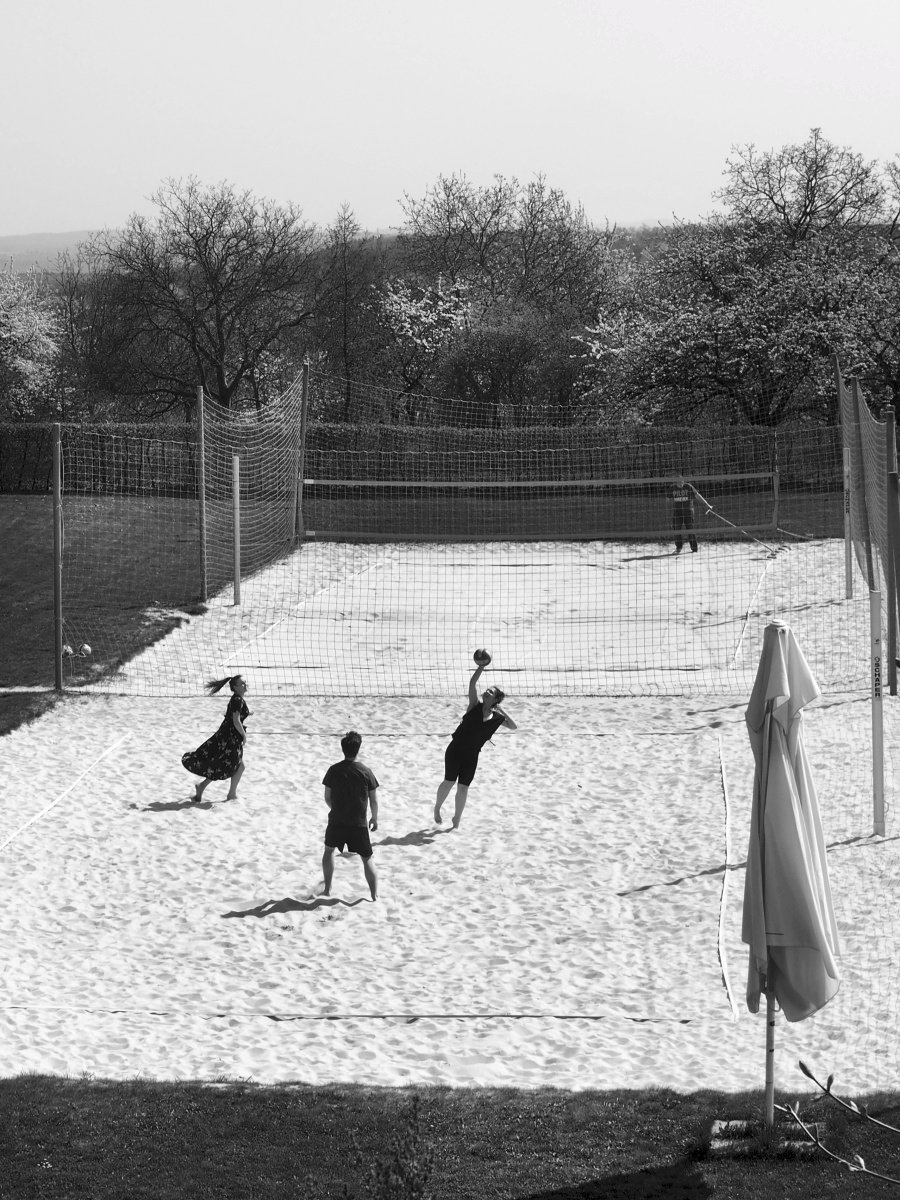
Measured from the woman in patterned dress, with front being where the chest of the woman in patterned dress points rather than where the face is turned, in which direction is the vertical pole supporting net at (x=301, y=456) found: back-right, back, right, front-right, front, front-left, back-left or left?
left

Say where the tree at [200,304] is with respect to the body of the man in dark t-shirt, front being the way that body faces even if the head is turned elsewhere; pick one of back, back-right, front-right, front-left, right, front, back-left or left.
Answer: front

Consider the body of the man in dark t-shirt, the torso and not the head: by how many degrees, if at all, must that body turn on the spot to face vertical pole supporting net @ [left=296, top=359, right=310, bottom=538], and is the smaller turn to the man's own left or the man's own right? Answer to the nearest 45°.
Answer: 0° — they already face it

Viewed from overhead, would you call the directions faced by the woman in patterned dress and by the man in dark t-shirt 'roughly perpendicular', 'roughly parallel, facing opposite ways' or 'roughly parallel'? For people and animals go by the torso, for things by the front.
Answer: roughly perpendicular

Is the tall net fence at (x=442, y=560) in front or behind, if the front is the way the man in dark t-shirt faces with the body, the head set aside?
in front

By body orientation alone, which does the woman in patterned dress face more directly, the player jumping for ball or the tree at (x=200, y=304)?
the player jumping for ball

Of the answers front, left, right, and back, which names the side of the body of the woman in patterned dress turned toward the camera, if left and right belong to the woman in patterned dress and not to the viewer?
right

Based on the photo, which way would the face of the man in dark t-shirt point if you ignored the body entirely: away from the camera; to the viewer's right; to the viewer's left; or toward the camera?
away from the camera

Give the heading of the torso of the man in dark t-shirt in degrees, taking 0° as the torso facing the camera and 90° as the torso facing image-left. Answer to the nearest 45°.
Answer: approximately 180°

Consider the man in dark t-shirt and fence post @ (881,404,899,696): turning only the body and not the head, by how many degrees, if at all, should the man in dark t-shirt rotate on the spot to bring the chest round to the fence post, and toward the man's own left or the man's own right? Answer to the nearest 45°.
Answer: approximately 45° to the man's own right

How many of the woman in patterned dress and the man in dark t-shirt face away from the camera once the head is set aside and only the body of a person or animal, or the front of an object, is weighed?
1

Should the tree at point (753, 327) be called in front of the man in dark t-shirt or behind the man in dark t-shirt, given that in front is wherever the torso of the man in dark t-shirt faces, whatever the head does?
in front

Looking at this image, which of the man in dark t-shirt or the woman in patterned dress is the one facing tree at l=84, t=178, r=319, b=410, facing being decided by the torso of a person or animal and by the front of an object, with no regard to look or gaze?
the man in dark t-shirt
